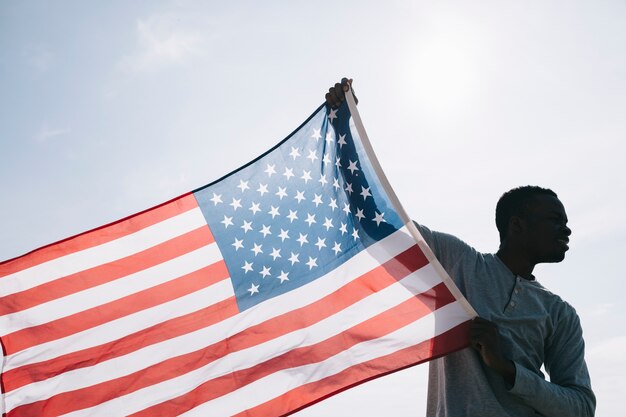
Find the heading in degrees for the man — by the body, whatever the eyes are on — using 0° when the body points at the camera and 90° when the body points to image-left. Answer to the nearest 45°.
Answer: approximately 0°

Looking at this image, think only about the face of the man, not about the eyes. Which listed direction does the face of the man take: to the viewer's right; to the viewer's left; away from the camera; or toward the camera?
to the viewer's right
